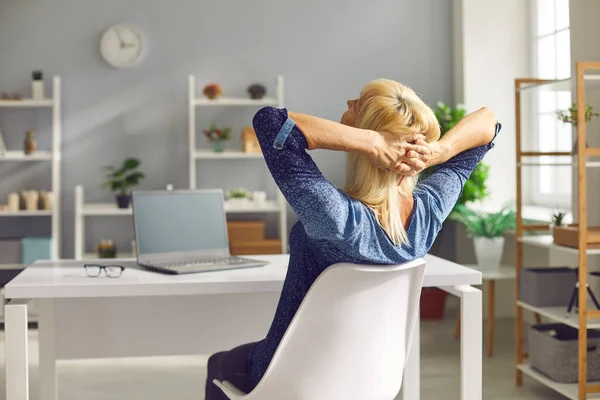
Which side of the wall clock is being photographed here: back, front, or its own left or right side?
front

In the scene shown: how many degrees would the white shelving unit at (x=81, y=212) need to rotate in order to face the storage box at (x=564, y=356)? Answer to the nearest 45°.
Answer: approximately 45° to its left

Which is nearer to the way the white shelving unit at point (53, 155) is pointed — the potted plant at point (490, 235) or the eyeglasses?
the eyeglasses

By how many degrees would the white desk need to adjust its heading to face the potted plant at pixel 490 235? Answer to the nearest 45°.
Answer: approximately 135° to its left

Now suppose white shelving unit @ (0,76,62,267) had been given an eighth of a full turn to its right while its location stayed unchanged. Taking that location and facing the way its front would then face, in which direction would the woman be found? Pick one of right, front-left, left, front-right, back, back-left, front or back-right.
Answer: front-left

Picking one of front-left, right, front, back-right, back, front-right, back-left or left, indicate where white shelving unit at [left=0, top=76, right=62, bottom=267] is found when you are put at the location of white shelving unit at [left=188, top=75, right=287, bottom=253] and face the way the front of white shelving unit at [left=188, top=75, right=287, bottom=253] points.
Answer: right

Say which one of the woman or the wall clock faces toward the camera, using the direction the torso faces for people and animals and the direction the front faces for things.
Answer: the wall clock

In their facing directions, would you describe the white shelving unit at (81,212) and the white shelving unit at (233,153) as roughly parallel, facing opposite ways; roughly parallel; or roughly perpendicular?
roughly parallel

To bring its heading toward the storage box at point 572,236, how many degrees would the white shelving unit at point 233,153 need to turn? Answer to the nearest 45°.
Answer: approximately 45° to its left

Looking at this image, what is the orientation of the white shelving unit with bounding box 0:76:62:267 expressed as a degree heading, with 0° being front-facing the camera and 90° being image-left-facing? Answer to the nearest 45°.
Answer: approximately 0°

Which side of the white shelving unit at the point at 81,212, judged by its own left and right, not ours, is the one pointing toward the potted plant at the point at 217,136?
left

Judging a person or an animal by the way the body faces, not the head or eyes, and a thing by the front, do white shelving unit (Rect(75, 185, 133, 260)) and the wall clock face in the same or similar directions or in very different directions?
same or similar directions

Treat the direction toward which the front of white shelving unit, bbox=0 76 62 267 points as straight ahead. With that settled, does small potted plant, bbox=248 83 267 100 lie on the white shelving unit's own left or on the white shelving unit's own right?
on the white shelving unit's own left

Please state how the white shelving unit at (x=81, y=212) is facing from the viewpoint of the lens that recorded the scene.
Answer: facing the viewer
